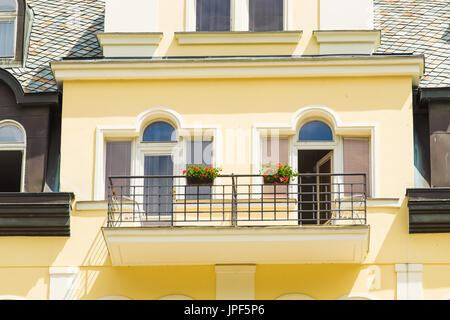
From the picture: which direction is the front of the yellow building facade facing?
toward the camera
